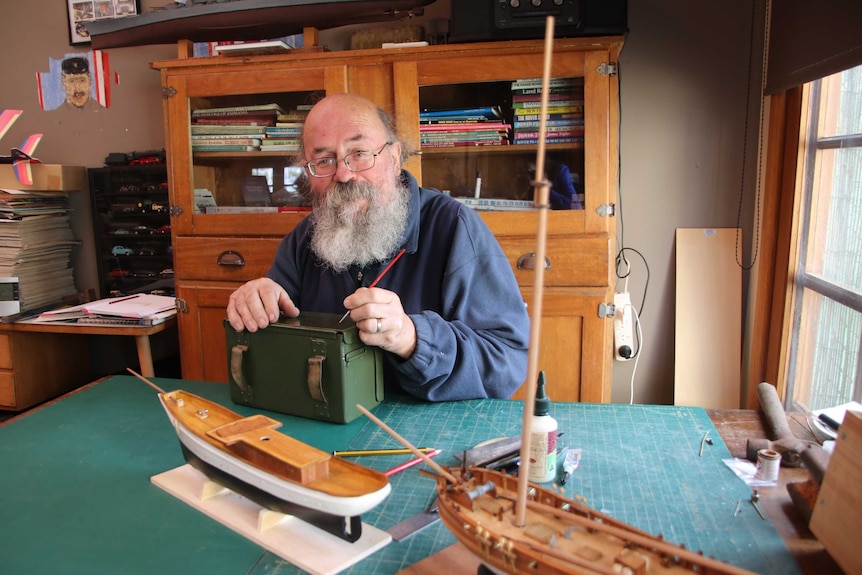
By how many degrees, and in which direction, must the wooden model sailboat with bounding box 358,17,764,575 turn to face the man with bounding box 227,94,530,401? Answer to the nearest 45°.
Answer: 0° — it already faces them

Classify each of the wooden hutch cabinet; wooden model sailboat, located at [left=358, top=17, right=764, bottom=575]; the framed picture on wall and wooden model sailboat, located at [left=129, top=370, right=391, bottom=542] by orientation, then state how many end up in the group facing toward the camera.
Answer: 2

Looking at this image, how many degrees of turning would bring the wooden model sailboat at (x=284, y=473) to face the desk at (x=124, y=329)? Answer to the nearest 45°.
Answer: approximately 45° to its right

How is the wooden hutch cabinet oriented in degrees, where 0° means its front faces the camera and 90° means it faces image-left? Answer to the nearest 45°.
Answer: approximately 0°

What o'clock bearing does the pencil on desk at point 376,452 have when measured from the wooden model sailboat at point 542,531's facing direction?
The pencil on desk is roughly at 12 o'clock from the wooden model sailboat.

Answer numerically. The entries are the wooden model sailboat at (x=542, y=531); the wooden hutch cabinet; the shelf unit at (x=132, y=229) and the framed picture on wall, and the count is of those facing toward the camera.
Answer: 3

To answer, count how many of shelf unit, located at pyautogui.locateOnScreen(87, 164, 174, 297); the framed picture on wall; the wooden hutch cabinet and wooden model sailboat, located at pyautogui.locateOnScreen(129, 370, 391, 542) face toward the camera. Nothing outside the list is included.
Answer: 3
